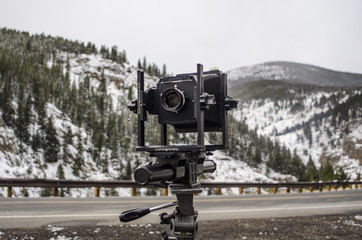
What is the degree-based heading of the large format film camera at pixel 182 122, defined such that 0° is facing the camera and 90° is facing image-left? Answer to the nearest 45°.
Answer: approximately 45°
